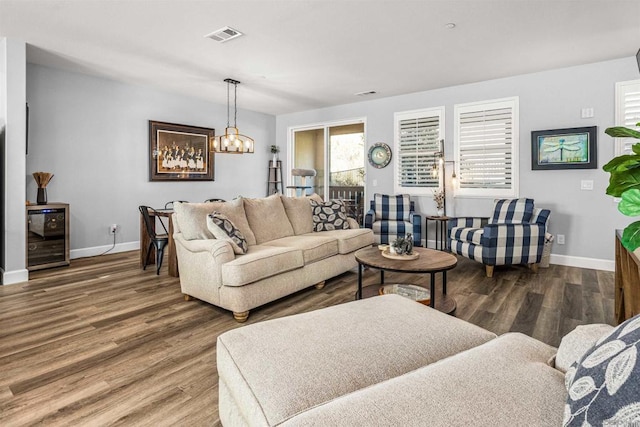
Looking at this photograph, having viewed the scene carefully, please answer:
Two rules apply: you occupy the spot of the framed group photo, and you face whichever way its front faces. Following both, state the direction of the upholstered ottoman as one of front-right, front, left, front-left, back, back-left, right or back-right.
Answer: front-right

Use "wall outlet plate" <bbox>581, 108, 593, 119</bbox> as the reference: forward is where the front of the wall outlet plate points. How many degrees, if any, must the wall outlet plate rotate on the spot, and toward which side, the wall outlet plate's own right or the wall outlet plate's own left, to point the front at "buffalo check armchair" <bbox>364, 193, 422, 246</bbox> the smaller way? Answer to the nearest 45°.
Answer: approximately 90° to the wall outlet plate's own right

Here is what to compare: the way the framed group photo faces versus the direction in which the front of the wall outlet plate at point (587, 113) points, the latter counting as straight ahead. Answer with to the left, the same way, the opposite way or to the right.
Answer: to the left

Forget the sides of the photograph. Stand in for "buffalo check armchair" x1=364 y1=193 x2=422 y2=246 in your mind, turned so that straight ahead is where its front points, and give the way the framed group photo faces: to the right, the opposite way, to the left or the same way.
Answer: to the left

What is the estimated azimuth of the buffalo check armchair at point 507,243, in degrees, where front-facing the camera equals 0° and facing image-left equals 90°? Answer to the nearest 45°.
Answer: approximately 45°

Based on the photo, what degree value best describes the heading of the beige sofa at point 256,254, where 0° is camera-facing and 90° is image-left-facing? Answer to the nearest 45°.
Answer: approximately 315°

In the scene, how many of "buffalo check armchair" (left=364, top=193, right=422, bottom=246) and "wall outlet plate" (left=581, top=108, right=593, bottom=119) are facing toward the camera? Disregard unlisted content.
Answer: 2

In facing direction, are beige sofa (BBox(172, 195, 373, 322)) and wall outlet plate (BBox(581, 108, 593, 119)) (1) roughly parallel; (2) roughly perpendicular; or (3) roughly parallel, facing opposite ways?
roughly perpendicular

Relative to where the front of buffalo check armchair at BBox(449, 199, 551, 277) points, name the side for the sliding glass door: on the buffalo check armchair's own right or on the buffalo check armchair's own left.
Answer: on the buffalo check armchair's own right

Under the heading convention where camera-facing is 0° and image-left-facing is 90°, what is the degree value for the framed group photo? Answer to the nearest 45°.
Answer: approximately 315°

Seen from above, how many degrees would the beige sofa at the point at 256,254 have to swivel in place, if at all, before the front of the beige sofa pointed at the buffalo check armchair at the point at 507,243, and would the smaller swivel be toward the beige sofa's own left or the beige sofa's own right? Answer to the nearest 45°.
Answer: approximately 45° to the beige sofa's own left
